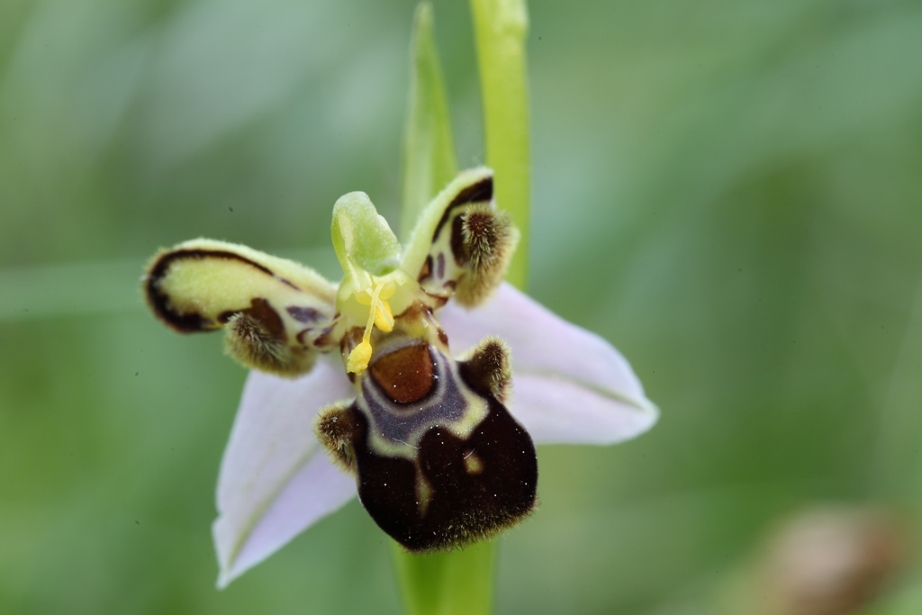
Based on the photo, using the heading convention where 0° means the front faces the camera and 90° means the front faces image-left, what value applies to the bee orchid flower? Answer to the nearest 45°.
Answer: approximately 0°
